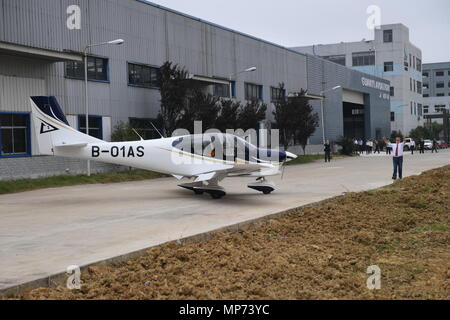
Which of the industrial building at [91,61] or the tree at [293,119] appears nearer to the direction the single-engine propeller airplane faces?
the tree

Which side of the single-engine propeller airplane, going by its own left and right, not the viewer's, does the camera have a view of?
right

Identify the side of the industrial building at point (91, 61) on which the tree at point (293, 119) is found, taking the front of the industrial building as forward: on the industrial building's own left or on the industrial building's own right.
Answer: on the industrial building's own left

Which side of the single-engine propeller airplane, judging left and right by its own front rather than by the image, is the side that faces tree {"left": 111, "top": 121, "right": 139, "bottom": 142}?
left

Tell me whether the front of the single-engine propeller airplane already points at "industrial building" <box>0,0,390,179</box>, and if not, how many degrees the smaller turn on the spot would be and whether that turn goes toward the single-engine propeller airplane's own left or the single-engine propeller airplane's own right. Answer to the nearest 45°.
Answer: approximately 90° to the single-engine propeller airplane's own left

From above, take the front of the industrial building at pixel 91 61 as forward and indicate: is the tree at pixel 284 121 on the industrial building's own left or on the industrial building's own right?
on the industrial building's own left

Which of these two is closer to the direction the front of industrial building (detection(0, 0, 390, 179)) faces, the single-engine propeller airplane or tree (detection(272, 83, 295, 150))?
the single-engine propeller airplane

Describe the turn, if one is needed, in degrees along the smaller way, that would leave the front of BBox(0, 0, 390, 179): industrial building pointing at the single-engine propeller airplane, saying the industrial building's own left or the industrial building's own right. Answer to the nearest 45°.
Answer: approximately 45° to the industrial building's own right

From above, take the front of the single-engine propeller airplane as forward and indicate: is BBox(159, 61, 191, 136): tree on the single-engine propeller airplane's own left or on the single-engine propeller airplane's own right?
on the single-engine propeller airplane's own left

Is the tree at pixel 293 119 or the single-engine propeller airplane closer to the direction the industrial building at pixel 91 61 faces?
the single-engine propeller airplane

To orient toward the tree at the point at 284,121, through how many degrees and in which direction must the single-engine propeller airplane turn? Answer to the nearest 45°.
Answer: approximately 90° to its left

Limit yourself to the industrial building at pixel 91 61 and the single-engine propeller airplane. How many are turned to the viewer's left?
0

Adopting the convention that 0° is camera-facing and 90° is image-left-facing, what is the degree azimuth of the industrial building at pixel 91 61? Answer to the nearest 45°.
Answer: approximately 315°
